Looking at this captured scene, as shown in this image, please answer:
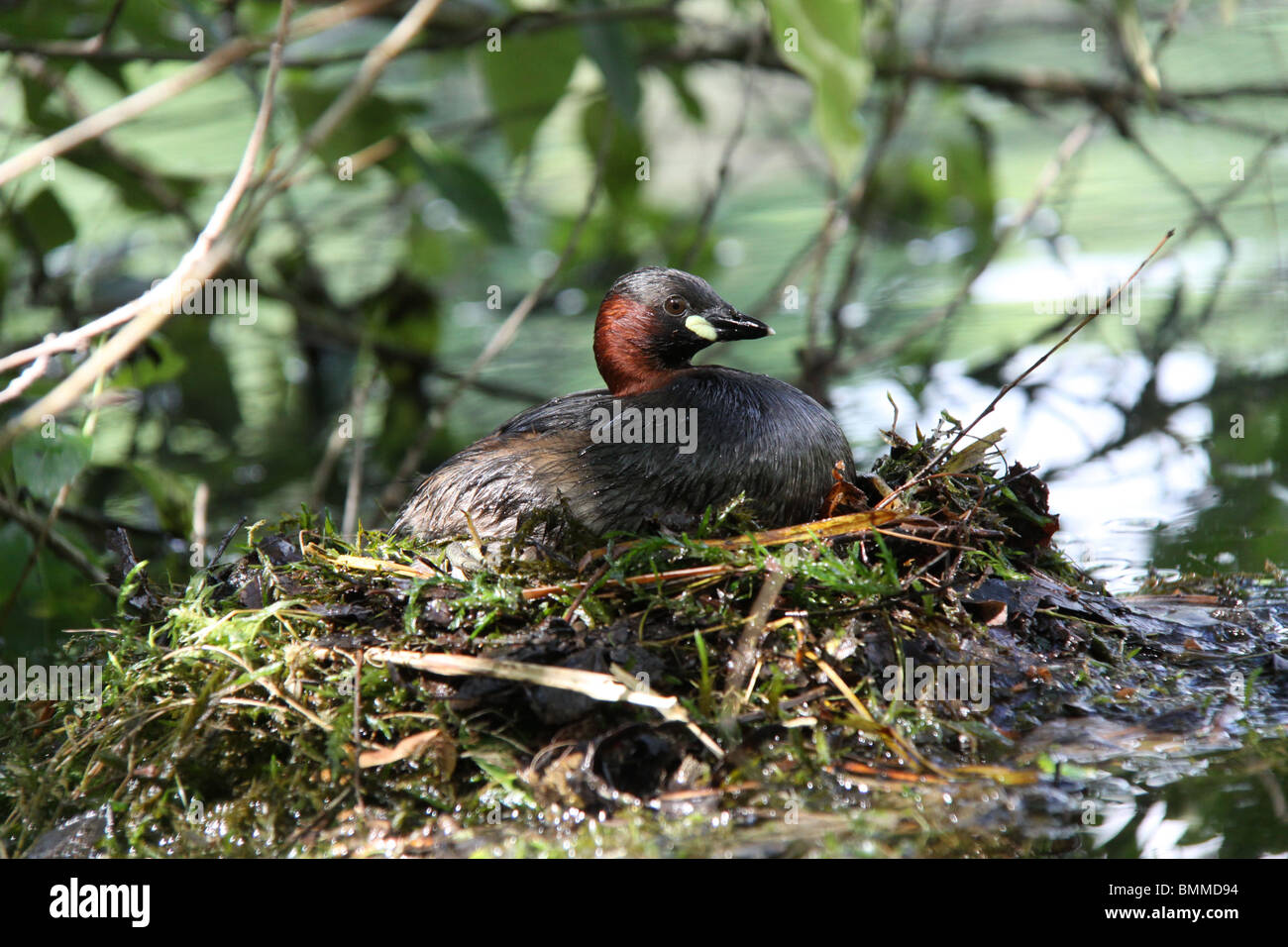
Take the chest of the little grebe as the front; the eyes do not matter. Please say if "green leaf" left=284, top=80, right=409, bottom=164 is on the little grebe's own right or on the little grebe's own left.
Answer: on the little grebe's own left

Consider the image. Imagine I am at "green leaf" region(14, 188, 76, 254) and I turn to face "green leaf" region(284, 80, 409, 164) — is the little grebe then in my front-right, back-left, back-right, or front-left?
front-right

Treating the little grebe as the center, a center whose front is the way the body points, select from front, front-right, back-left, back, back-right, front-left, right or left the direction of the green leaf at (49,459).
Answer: back

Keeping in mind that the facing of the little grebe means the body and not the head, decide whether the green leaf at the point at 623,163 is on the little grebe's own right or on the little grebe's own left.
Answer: on the little grebe's own left

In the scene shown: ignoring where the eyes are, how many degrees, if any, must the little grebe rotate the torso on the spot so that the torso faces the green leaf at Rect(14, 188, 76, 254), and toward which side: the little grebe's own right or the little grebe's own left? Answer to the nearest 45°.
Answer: approximately 135° to the little grebe's own left

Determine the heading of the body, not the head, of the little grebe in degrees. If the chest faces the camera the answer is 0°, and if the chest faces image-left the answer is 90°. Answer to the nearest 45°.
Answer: approximately 270°

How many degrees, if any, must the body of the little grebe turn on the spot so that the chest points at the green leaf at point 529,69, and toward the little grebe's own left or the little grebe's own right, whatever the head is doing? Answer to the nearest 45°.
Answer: approximately 90° to the little grebe's own left

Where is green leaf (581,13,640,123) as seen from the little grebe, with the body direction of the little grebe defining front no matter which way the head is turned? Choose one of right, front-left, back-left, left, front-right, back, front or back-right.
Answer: left

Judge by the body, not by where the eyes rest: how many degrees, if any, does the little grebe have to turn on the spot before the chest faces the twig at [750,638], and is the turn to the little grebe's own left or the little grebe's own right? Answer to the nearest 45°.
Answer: approximately 90° to the little grebe's own right
